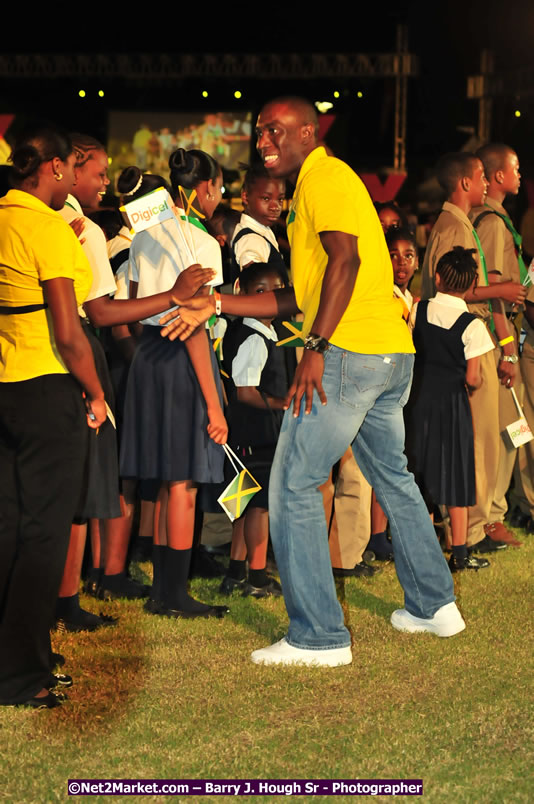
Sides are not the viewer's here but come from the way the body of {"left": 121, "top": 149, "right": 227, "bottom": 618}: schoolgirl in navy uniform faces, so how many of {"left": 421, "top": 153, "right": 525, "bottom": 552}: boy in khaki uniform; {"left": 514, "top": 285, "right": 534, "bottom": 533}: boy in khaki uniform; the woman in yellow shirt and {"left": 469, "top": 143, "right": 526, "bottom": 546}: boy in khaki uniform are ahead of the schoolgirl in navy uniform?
3

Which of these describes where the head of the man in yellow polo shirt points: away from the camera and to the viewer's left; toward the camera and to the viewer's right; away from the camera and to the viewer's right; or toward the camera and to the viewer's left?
toward the camera and to the viewer's left

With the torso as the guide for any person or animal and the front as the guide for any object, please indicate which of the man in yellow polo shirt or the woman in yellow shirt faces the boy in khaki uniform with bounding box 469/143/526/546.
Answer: the woman in yellow shirt

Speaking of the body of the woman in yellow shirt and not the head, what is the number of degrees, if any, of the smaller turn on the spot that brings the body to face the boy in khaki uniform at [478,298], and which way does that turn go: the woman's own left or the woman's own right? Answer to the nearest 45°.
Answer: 0° — they already face them

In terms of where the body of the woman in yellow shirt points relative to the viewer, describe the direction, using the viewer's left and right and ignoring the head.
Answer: facing away from the viewer and to the right of the viewer

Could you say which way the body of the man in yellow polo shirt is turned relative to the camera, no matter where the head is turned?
to the viewer's left
